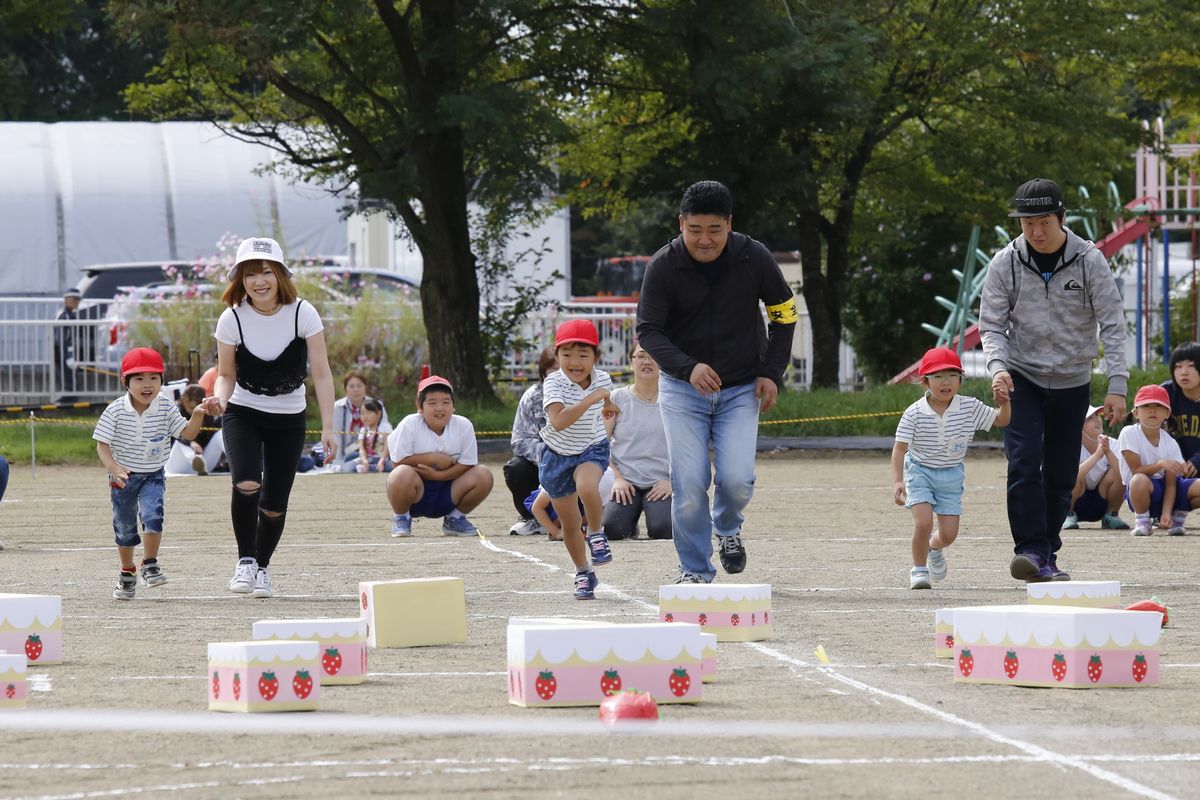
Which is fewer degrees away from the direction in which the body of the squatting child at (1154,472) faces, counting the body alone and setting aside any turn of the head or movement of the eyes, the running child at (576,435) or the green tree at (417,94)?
the running child

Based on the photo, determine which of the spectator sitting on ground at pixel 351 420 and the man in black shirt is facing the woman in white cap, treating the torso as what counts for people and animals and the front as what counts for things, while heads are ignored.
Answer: the spectator sitting on ground

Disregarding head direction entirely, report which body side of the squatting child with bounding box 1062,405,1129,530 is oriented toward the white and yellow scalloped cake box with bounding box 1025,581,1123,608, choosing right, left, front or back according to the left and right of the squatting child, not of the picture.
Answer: front

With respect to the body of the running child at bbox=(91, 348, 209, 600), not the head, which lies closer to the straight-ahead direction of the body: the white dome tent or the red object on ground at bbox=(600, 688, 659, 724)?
the red object on ground

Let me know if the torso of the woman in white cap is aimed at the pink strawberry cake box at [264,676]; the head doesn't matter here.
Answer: yes

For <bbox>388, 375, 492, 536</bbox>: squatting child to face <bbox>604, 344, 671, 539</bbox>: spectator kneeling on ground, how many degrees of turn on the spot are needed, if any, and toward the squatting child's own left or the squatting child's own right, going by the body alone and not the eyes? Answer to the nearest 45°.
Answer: approximately 45° to the squatting child's own left

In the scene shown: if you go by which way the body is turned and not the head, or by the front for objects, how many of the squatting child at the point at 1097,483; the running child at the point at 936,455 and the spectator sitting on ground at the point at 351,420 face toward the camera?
3

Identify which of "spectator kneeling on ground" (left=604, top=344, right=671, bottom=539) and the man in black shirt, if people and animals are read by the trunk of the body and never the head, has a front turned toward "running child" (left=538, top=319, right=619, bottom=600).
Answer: the spectator kneeling on ground

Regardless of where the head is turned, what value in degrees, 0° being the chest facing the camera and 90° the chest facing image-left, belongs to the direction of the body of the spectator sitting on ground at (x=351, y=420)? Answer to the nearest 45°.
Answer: approximately 0°

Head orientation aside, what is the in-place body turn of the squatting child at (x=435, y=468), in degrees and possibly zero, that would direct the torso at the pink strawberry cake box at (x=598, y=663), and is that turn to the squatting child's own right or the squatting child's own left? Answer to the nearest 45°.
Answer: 0° — they already face it
